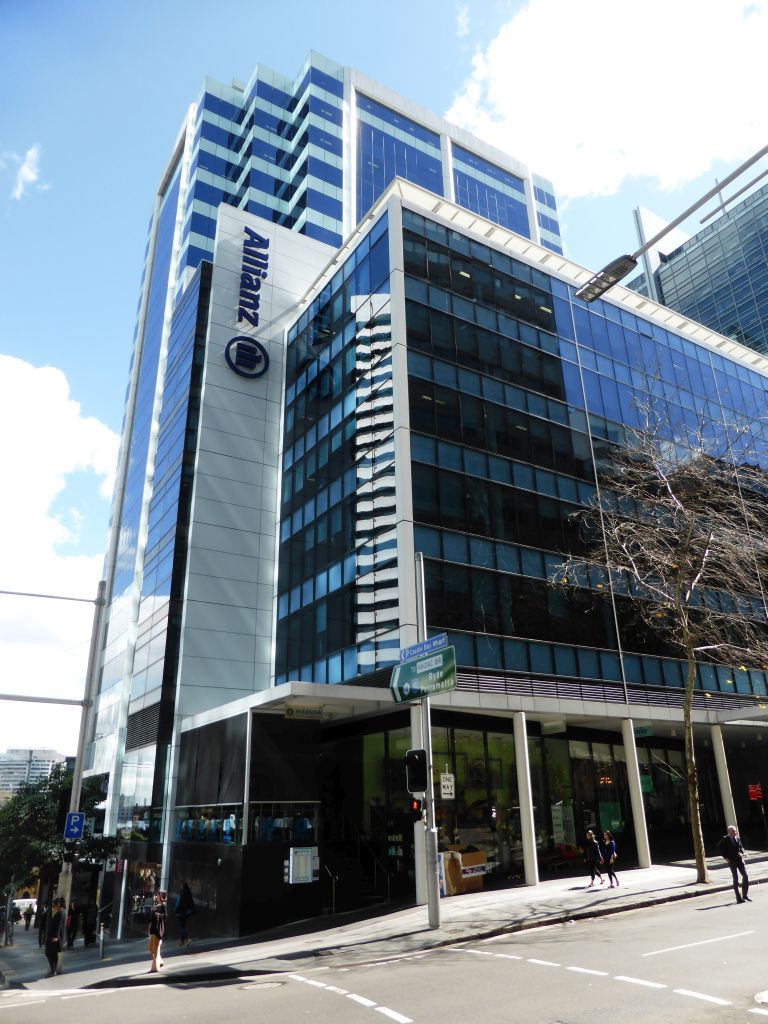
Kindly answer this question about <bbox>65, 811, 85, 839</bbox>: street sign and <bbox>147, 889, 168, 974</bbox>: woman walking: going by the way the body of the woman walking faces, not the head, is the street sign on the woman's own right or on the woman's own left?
on the woman's own right

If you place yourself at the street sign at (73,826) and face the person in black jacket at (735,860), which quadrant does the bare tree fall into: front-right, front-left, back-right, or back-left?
front-left

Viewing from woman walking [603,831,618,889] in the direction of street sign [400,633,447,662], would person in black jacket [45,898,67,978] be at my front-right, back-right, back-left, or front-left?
front-right

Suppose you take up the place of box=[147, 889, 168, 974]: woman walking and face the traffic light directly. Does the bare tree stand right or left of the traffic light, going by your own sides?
left

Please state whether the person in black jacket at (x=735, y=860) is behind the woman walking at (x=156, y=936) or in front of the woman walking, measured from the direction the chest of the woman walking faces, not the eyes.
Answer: behind

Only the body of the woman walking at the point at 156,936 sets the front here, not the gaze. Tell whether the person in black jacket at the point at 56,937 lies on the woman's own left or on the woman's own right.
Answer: on the woman's own right

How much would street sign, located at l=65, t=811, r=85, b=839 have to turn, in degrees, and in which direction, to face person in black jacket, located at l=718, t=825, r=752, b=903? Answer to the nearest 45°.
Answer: approximately 45° to its left

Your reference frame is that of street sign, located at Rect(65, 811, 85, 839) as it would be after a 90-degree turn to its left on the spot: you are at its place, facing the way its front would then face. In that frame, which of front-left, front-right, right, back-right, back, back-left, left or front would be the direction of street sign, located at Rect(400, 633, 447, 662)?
front-right

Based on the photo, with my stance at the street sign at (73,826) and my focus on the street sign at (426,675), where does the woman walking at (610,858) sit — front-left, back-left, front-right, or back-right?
front-left

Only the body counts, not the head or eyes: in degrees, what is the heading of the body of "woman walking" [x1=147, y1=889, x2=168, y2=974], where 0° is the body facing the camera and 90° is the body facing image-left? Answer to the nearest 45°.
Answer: approximately 90°

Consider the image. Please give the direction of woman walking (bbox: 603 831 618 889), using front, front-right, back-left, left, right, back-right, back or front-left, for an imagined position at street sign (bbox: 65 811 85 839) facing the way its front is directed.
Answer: left

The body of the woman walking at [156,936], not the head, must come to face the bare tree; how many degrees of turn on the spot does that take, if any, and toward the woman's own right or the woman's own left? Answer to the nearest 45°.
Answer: approximately 180°

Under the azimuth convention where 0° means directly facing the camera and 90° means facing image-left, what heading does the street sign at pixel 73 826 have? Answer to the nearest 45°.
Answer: approximately 0°
